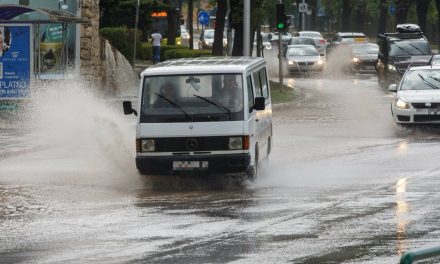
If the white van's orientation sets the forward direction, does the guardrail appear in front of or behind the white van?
in front

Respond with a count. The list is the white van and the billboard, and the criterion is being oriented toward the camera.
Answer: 2

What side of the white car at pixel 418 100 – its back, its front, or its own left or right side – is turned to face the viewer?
front

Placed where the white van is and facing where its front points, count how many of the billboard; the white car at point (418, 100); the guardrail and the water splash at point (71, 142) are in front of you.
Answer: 1

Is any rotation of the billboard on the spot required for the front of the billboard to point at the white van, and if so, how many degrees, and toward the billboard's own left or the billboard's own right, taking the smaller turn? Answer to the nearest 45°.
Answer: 0° — it already faces it

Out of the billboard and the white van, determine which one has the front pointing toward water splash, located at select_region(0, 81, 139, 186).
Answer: the billboard

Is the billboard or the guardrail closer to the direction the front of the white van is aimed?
the guardrail

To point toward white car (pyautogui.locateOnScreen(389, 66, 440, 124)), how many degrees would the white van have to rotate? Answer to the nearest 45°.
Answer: approximately 135° to its left

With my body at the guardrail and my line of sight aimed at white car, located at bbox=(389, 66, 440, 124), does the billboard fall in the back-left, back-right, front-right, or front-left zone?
front-left

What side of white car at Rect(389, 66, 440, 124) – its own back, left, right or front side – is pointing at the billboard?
right

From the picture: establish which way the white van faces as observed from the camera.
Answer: facing the viewer

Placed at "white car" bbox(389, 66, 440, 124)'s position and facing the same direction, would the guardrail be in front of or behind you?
in front

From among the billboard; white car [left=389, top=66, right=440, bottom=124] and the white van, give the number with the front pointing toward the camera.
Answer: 3
